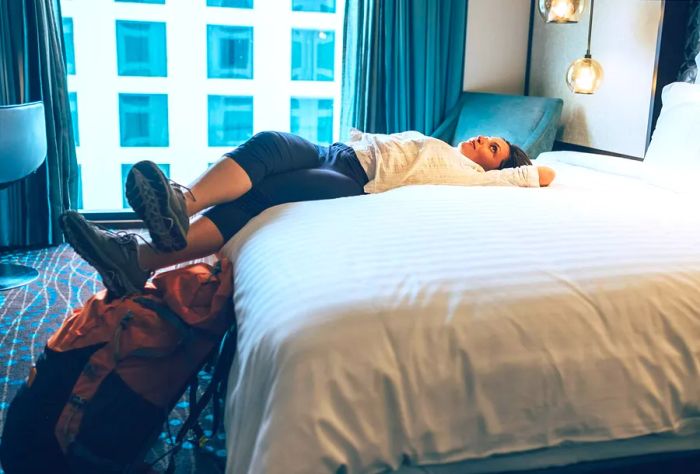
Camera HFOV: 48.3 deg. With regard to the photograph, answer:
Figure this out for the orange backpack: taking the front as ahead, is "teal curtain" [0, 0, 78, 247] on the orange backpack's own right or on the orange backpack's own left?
on the orange backpack's own right

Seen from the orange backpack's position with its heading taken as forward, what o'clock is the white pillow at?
The white pillow is roughly at 7 o'clock from the orange backpack.

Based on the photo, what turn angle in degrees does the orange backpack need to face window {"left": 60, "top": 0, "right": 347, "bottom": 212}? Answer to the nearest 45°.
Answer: approximately 135° to its right

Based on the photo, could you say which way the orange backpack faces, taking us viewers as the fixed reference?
facing the viewer and to the left of the viewer

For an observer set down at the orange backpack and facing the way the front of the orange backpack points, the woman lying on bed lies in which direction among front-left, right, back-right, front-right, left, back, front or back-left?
back

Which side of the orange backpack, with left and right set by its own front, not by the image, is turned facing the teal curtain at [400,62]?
back

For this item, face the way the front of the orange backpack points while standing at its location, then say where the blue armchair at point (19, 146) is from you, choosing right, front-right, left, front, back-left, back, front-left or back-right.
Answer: back-right

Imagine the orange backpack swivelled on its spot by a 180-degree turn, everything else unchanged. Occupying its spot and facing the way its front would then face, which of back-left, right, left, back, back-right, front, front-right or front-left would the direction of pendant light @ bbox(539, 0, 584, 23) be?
front

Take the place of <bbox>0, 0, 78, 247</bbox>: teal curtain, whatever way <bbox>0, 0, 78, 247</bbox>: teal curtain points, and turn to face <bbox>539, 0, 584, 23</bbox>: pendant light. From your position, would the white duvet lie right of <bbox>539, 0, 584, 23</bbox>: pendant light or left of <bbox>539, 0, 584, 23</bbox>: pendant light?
right
